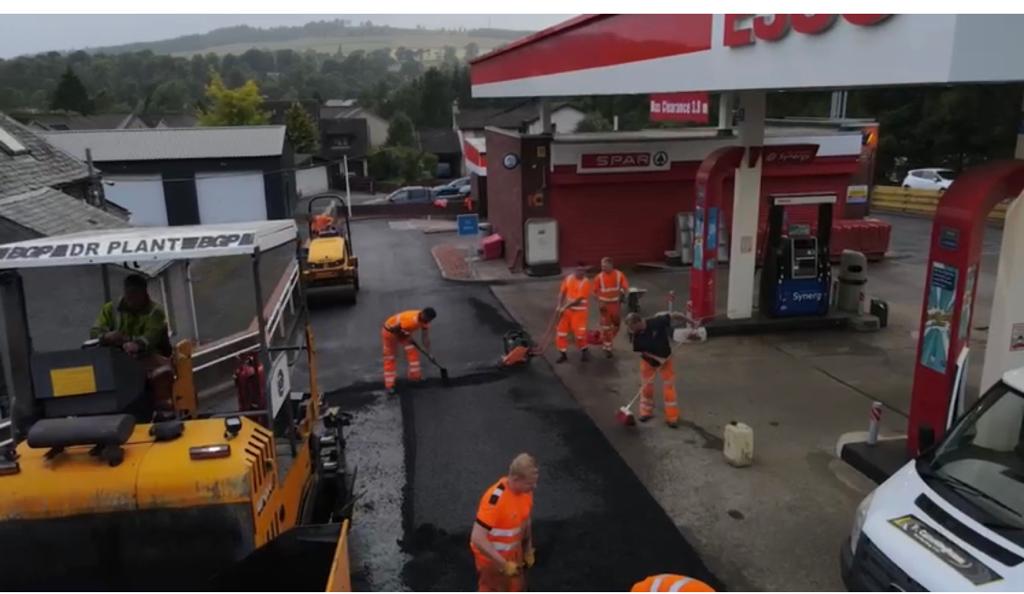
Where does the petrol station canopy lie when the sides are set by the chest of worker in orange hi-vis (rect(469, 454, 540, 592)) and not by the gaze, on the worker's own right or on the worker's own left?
on the worker's own left

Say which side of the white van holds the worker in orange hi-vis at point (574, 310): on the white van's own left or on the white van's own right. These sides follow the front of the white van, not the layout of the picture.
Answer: on the white van's own right

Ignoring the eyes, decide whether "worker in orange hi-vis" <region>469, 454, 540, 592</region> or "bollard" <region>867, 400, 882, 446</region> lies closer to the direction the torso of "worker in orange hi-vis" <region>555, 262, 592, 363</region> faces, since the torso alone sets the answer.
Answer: the worker in orange hi-vis

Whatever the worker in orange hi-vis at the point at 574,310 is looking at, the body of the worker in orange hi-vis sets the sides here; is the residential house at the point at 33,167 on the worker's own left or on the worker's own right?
on the worker's own right

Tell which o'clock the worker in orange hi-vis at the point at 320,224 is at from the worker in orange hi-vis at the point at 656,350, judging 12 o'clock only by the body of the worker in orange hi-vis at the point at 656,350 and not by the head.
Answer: the worker in orange hi-vis at the point at 320,224 is roughly at 3 o'clock from the worker in orange hi-vis at the point at 656,350.

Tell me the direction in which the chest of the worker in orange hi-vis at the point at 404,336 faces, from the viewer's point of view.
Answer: to the viewer's right

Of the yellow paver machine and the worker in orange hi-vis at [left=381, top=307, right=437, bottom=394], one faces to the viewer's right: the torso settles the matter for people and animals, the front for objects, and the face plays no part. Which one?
the worker in orange hi-vis

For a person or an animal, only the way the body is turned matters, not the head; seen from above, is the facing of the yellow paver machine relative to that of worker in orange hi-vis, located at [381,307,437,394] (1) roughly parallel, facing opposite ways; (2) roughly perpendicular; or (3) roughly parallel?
roughly perpendicular

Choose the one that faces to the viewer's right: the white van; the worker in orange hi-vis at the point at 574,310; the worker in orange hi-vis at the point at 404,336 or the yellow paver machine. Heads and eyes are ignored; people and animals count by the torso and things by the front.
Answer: the worker in orange hi-vis at the point at 404,336

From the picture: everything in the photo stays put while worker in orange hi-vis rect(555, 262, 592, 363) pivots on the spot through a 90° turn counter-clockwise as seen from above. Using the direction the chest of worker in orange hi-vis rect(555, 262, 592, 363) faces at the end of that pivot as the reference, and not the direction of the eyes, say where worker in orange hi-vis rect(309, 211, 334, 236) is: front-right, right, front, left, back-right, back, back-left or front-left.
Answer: back

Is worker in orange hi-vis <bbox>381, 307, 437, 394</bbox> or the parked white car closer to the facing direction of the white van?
the worker in orange hi-vis
